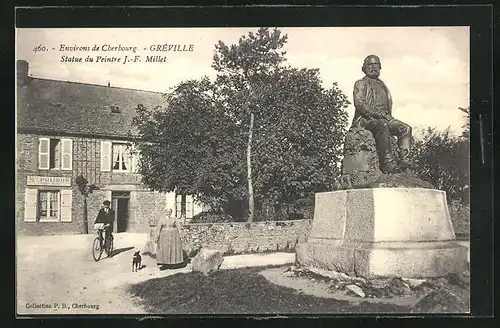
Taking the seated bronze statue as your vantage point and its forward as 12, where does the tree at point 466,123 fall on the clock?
The tree is roughly at 10 o'clock from the seated bronze statue.

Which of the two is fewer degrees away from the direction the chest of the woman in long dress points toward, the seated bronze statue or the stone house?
the seated bronze statue

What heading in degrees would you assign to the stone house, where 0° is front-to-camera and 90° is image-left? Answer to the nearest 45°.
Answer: approximately 0°

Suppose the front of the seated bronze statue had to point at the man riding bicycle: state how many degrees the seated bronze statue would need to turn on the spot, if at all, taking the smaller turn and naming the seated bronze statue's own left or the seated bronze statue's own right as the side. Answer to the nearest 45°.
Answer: approximately 135° to the seated bronze statue's own right

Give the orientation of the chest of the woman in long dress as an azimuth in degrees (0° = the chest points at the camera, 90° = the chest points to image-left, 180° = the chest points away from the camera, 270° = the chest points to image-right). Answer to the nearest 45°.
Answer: approximately 0°

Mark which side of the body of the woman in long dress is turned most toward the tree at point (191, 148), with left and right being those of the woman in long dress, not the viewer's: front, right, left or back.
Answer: back

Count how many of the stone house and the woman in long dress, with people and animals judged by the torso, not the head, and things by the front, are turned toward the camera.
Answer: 2

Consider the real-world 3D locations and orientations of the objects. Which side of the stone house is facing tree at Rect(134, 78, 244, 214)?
left

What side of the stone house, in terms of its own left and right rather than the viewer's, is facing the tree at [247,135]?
left

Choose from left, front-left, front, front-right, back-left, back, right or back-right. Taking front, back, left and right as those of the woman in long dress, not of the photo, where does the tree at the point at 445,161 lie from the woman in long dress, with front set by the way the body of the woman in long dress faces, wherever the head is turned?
left

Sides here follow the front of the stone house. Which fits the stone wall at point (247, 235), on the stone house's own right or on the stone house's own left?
on the stone house's own left
